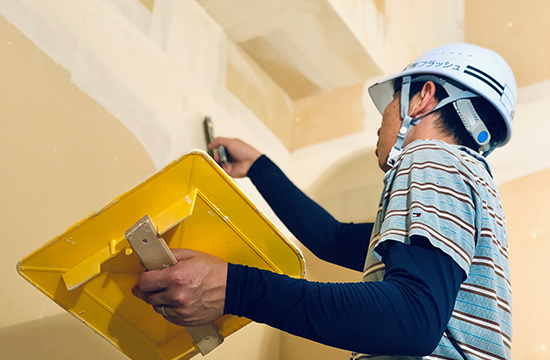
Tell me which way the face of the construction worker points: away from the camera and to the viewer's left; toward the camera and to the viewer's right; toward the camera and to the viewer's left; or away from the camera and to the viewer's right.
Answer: away from the camera and to the viewer's left

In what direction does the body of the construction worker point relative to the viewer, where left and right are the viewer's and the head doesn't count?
facing away from the viewer and to the left of the viewer
